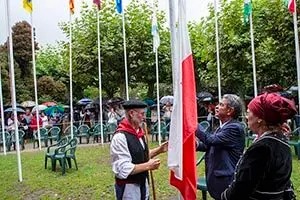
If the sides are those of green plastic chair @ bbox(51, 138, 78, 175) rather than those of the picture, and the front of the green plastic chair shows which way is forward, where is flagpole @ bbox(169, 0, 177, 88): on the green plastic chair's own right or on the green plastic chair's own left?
on the green plastic chair's own left

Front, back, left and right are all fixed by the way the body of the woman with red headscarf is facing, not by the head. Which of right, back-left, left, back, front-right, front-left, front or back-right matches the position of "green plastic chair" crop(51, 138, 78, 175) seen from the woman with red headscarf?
front

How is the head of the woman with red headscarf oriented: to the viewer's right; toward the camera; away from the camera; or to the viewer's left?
to the viewer's left

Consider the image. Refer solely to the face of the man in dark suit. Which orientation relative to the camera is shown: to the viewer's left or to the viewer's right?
to the viewer's left

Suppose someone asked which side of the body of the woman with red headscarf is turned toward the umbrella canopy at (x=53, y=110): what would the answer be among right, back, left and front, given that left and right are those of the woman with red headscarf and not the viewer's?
front

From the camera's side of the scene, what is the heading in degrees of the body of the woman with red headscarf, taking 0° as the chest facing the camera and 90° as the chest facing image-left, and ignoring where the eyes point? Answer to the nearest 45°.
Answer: approximately 135°

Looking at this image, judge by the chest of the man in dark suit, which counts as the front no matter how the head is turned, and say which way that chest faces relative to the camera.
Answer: to the viewer's left

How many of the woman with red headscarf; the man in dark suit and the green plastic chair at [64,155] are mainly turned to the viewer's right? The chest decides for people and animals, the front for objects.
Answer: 0
